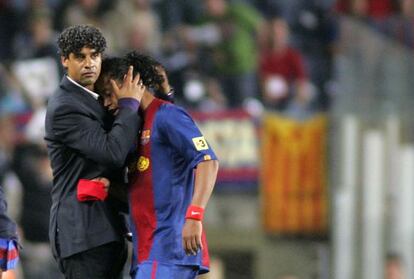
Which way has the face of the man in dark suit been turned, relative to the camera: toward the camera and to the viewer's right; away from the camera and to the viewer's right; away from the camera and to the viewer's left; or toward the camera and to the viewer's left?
toward the camera and to the viewer's right

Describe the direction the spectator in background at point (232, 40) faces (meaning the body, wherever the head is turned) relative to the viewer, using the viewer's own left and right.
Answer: facing the viewer and to the left of the viewer

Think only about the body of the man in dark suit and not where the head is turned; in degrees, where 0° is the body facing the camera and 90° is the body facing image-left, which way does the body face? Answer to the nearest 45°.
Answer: approximately 270°

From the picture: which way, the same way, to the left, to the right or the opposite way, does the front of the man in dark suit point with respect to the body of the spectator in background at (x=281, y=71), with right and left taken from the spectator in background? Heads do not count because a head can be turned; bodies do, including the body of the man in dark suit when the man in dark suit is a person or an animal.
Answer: to the left

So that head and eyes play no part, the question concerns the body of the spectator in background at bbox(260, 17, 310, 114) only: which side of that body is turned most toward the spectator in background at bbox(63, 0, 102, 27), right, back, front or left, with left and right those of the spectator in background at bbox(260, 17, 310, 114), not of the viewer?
right

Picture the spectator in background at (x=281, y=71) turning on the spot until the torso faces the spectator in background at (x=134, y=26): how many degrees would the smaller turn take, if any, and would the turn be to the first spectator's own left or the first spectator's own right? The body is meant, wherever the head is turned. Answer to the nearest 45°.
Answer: approximately 90° to the first spectator's own right

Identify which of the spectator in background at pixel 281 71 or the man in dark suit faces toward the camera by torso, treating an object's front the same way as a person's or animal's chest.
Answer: the spectator in background

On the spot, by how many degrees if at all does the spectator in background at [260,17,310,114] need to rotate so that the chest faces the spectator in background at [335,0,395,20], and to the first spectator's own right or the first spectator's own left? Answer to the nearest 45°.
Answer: approximately 90° to the first spectator's own left

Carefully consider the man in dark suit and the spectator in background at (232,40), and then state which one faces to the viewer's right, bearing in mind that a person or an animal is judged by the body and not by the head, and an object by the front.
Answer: the man in dark suit

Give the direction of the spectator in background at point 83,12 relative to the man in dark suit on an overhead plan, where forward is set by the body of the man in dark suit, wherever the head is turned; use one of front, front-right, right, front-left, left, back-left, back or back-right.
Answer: left

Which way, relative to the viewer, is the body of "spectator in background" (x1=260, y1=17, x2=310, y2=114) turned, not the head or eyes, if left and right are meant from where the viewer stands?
facing the viewer

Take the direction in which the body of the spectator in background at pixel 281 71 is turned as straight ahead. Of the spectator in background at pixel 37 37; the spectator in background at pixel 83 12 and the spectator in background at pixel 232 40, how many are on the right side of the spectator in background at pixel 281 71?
3

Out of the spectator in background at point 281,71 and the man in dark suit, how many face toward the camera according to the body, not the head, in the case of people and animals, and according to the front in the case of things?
1

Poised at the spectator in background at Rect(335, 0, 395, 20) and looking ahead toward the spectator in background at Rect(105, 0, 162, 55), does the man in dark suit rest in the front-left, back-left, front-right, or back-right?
front-left

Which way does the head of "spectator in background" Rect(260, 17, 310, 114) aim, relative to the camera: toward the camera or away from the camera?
toward the camera
